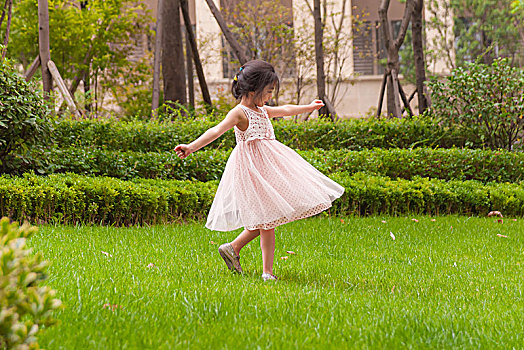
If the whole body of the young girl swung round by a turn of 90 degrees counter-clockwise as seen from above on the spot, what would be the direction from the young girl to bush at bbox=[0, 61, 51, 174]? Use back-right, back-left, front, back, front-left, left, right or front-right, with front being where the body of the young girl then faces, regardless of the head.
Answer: left

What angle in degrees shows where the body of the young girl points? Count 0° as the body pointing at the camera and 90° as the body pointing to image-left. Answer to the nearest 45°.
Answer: approximately 315°

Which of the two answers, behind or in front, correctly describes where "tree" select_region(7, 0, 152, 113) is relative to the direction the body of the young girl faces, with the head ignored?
behind

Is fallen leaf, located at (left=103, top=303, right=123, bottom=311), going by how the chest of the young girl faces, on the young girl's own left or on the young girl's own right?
on the young girl's own right

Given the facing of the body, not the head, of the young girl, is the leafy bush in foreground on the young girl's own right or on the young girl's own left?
on the young girl's own right

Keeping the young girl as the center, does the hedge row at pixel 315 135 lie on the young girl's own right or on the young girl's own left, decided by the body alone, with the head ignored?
on the young girl's own left

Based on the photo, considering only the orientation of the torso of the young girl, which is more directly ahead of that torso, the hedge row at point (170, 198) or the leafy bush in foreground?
the leafy bush in foreground

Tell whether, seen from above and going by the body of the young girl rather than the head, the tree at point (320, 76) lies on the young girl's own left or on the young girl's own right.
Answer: on the young girl's own left
